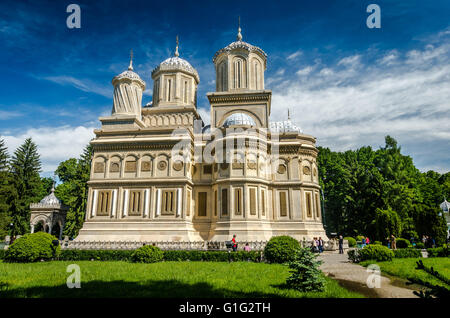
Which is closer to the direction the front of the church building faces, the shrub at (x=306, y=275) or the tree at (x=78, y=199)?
the tree

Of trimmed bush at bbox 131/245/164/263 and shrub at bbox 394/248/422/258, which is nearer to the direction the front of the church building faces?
the trimmed bush

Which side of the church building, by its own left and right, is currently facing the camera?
left

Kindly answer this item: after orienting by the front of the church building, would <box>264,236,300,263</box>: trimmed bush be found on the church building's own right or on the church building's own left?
on the church building's own left

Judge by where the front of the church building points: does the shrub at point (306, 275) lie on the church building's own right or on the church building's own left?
on the church building's own left

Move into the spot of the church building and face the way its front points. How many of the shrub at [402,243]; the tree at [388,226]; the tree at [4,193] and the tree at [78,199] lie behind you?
2

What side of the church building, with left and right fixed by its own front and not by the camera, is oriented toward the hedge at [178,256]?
left
